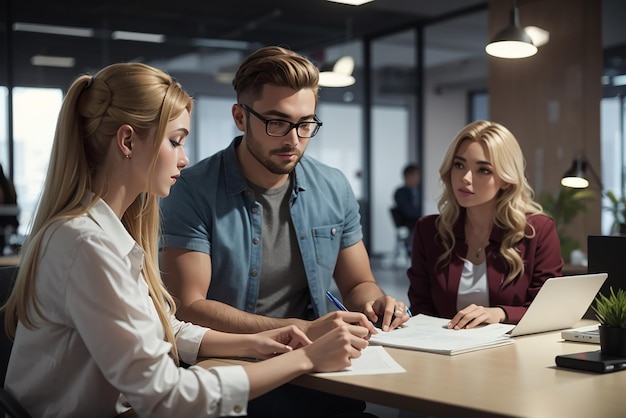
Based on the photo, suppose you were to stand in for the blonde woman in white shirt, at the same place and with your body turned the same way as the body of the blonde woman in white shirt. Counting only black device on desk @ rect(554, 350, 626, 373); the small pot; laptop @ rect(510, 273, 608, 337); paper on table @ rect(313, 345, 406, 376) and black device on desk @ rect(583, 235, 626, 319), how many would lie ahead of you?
5

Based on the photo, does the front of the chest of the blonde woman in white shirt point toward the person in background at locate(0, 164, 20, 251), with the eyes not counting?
no

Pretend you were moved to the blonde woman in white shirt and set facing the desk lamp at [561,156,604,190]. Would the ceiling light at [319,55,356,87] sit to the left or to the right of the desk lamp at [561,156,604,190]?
left

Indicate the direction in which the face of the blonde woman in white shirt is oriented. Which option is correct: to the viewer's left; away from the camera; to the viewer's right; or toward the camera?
to the viewer's right

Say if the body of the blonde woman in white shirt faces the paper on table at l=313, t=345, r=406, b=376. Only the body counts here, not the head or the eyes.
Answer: yes

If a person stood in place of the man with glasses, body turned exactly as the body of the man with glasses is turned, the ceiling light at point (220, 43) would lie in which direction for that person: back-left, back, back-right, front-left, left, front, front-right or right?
back-left

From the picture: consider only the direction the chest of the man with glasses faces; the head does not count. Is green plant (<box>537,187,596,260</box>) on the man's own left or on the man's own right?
on the man's own left

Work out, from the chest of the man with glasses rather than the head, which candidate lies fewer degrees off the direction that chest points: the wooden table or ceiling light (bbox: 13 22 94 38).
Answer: the wooden table

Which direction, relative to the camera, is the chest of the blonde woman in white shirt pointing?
to the viewer's right

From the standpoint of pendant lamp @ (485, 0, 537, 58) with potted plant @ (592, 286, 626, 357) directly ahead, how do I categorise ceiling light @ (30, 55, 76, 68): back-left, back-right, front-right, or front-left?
back-right

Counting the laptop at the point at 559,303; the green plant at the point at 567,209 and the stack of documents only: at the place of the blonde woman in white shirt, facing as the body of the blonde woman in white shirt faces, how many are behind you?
0

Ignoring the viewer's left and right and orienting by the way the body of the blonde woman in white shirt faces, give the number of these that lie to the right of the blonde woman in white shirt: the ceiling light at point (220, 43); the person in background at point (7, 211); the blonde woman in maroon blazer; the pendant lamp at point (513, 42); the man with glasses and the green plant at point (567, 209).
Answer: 0

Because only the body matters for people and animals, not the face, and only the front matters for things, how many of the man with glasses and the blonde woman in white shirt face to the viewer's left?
0

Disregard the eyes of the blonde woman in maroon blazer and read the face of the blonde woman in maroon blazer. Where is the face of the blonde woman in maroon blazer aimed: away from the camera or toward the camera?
toward the camera

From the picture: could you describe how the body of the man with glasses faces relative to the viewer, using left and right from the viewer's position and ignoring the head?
facing the viewer and to the right of the viewer

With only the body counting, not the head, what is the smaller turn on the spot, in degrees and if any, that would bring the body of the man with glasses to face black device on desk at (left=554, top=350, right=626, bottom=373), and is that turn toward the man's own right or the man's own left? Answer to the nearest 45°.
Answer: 0° — they already face it
